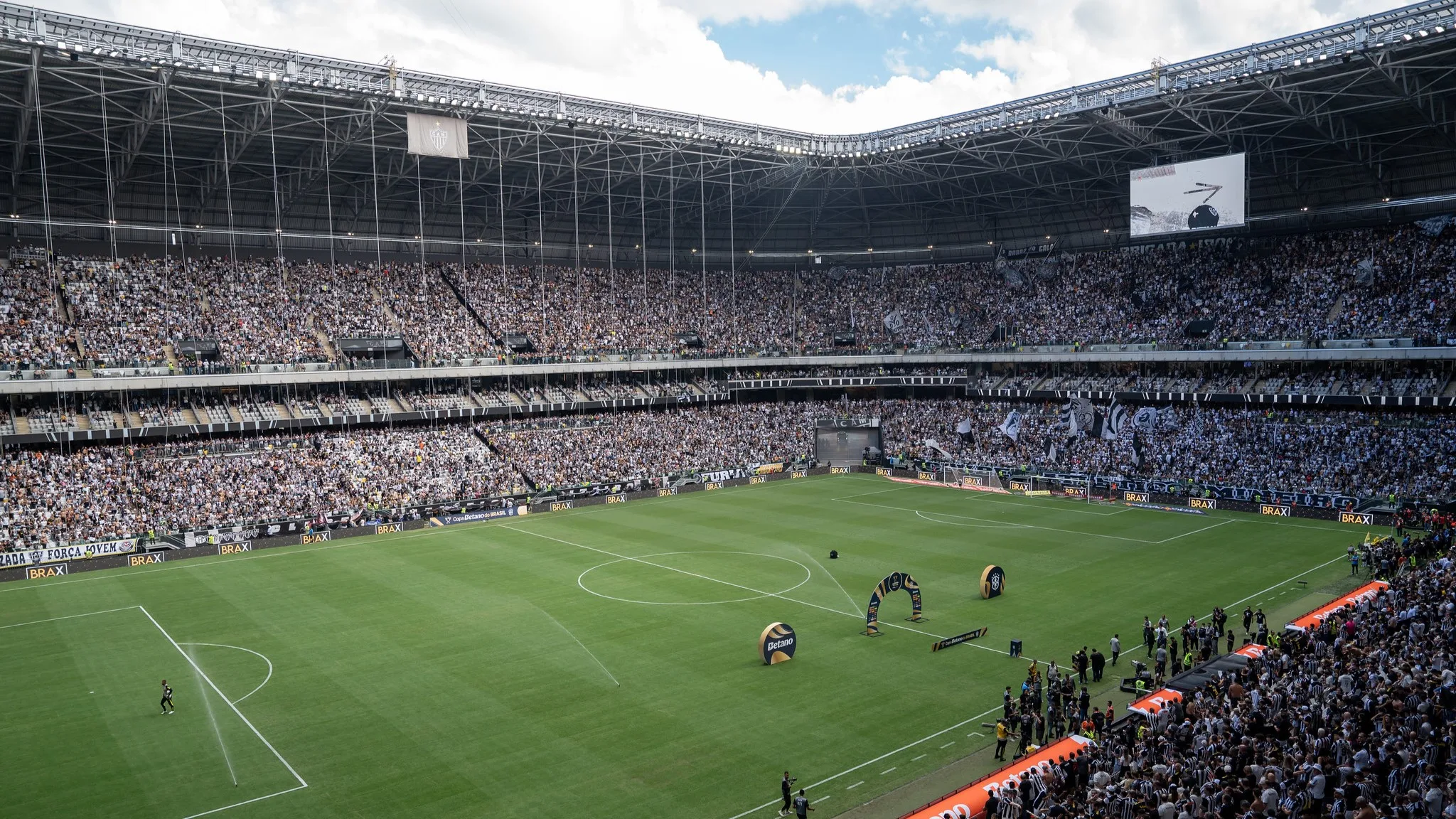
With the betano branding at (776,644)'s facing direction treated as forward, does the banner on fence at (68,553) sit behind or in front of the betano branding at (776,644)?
behind

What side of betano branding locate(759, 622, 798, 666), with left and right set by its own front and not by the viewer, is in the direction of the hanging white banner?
back

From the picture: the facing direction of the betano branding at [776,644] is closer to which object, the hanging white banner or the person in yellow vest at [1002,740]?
the person in yellow vest

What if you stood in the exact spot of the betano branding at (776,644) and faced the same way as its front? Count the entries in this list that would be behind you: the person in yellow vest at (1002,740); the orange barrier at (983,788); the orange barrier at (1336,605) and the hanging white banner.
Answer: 1

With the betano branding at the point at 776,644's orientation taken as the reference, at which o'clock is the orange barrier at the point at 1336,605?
The orange barrier is roughly at 10 o'clock from the betano branding.

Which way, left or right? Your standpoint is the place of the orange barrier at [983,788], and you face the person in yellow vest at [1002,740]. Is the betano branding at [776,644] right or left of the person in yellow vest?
left

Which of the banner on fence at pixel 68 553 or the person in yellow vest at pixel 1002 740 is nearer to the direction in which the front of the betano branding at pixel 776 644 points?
the person in yellow vest

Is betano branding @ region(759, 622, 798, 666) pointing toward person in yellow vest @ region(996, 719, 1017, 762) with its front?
yes

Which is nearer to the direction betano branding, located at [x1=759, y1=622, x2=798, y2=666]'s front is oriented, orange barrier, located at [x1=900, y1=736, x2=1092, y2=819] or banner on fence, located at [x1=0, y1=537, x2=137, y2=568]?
the orange barrier

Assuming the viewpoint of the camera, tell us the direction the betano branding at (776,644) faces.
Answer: facing the viewer and to the right of the viewer

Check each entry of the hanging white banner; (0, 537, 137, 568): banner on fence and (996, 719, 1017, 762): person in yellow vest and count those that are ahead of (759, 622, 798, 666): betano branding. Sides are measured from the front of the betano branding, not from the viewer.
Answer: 1

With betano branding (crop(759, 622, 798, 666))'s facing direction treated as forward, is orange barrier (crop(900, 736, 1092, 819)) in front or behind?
in front
